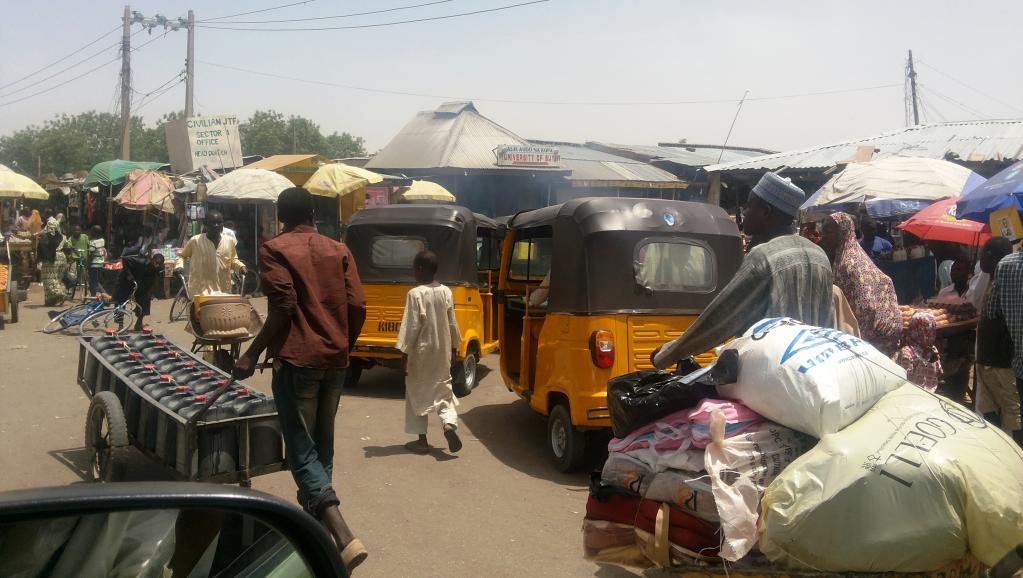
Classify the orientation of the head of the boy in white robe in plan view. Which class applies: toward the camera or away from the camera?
away from the camera

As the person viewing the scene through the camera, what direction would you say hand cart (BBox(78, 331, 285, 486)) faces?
facing away from the viewer and to the left of the viewer

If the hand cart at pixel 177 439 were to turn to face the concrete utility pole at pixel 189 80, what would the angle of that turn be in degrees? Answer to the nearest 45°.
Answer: approximately 45° to its right

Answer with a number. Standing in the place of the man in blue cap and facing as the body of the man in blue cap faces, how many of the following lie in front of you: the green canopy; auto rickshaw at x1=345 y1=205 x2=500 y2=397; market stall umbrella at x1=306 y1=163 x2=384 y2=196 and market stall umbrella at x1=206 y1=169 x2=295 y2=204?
4

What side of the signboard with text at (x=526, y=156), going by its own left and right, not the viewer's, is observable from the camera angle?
front

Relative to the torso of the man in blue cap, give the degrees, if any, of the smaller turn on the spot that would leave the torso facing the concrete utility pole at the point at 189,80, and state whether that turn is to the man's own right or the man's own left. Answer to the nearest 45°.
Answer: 0° — they already face it

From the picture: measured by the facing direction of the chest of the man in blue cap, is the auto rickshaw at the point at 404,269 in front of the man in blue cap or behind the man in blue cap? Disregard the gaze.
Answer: in front

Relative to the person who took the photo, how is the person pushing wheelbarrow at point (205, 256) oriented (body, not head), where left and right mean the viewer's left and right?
facing the viewer

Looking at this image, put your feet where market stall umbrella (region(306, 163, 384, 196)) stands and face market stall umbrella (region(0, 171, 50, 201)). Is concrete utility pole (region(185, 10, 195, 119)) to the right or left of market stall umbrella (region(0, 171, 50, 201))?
right

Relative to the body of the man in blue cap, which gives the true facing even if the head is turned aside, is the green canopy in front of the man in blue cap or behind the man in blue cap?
in front
